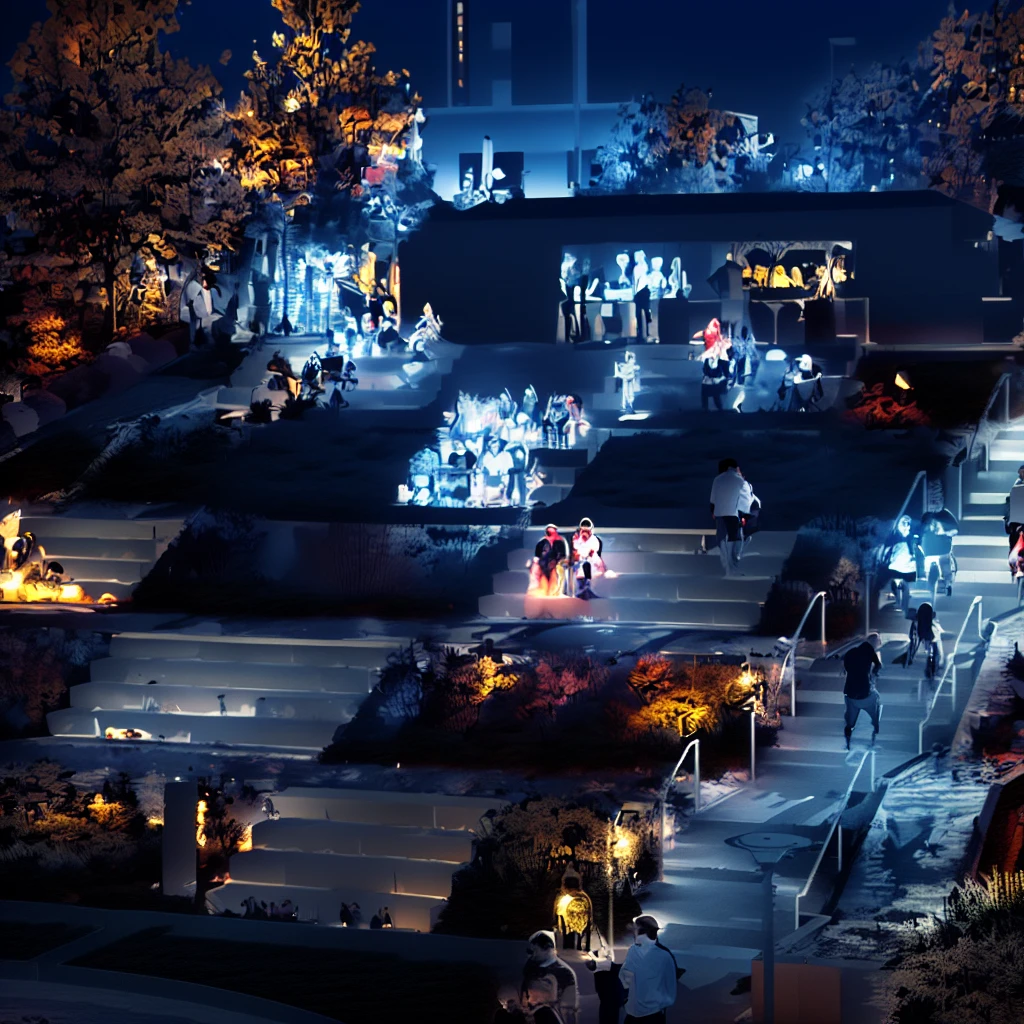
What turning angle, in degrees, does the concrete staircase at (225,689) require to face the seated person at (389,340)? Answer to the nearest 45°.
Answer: approximately 180°

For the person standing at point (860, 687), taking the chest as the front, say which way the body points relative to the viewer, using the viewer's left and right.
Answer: facing away from the viewer

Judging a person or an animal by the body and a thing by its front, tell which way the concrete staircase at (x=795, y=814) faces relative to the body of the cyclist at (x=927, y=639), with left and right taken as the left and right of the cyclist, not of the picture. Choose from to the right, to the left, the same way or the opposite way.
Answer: the opposite way

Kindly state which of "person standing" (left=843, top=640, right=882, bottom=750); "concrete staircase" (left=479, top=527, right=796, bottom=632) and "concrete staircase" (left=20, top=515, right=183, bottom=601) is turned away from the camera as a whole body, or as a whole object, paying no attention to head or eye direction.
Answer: the person standing

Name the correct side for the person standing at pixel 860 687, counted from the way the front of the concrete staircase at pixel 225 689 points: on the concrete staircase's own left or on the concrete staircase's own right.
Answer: on the concrete staircase's own left

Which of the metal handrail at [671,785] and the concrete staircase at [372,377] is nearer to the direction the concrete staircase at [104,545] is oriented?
the metal handrail

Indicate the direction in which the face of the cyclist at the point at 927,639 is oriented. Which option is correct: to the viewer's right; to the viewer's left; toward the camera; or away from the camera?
away from the camera

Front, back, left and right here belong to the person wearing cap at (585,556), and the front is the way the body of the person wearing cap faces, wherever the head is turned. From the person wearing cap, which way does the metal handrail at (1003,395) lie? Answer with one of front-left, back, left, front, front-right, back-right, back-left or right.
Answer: back-left

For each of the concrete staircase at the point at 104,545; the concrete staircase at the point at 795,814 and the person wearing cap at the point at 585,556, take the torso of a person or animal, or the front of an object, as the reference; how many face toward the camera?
3

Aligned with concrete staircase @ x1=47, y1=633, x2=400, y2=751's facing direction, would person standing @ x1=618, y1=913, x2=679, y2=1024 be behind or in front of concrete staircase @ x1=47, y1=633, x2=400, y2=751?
in front

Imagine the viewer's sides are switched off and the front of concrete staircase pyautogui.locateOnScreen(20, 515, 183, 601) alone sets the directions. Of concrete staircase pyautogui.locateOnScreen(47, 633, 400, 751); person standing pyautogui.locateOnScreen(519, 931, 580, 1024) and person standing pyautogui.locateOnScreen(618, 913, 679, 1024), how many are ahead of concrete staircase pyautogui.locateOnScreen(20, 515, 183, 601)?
3

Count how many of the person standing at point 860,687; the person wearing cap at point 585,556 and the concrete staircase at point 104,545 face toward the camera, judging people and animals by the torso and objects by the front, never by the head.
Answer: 2

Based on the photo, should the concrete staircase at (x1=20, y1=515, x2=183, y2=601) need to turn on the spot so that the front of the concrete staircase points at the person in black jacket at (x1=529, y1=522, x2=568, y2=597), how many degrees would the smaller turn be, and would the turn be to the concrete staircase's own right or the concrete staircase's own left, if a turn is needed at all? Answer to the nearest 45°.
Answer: approximately 45° to the concrete staircase's own left

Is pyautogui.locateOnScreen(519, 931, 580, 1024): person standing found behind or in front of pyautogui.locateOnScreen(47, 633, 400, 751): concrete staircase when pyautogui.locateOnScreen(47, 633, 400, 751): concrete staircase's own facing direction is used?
in front

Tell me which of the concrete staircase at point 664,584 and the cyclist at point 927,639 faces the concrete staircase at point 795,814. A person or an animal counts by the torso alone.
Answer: the concrete staircase at point 664,584

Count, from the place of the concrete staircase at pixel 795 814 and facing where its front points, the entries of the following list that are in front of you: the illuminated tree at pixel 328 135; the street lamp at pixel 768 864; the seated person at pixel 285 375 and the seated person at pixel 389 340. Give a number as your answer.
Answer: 1

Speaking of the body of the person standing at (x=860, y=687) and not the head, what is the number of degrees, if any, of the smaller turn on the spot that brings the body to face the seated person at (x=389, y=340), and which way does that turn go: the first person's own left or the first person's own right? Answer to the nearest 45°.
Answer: approximately 45° to the first person's own left

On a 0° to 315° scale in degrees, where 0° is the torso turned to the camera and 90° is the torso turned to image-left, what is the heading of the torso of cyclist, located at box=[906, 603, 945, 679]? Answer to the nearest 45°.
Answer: approximately 180°
